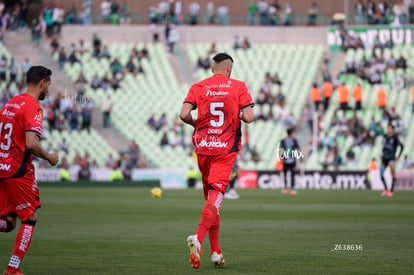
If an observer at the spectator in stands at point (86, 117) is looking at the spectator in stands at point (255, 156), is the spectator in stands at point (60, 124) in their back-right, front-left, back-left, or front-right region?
back-right

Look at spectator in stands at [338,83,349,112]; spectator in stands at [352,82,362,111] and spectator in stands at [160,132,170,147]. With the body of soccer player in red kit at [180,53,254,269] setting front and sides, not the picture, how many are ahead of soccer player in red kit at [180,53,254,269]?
3

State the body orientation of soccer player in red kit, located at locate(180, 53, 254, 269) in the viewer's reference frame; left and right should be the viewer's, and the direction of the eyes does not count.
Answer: facing away from the viewer

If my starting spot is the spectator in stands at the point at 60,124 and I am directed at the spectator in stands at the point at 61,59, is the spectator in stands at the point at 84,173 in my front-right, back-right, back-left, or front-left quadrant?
back-right

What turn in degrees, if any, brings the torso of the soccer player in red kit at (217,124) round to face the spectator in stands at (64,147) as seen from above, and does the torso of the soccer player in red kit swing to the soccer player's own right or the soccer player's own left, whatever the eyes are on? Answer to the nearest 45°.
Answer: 0° — they already face them

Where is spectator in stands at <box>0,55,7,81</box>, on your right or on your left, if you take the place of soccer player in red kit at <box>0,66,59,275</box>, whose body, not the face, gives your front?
on your left

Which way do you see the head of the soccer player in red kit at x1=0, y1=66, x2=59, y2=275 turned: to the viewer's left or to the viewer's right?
to the viewer's right
